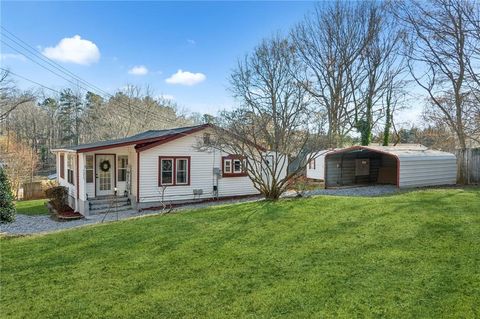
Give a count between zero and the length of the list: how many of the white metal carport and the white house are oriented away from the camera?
0

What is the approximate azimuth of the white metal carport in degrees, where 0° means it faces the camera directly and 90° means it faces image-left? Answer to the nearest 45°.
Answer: approximately 45°

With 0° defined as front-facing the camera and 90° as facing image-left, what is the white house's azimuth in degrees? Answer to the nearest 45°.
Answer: approximately 0°

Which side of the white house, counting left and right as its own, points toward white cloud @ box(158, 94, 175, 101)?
back

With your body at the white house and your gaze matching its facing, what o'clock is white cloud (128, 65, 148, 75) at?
The white cloud is roughly at 6 o'clock from the white house.

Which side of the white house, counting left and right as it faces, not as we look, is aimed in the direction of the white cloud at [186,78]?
back
